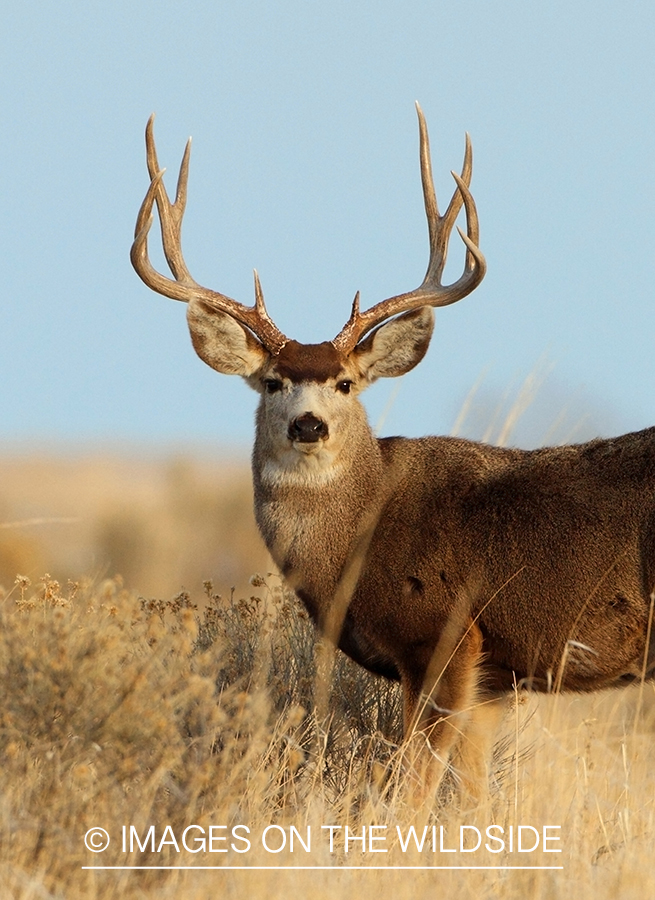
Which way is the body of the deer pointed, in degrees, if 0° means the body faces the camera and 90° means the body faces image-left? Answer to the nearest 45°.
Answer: approximately 90°
